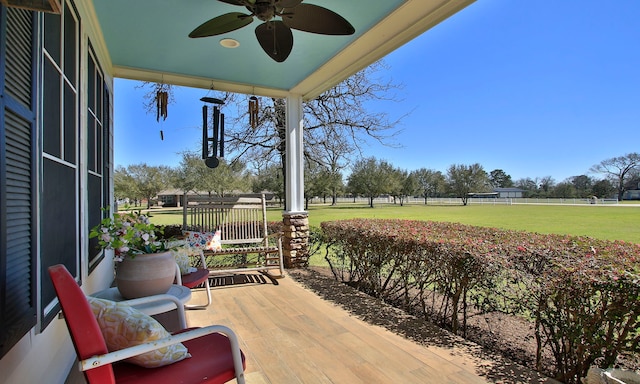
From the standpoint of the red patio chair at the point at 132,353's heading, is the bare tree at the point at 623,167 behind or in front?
in front

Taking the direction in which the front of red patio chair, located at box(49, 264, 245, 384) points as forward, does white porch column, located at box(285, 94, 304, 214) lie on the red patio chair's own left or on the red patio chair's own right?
on the red patio chair's own left

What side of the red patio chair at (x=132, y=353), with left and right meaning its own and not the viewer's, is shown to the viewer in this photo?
right

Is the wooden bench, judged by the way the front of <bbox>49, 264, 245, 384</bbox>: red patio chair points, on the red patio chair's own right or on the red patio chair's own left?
on the red patio chair's own left

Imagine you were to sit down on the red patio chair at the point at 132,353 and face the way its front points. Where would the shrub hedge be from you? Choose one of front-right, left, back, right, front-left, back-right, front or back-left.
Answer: front

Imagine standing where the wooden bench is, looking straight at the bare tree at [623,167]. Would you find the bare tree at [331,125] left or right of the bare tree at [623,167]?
left

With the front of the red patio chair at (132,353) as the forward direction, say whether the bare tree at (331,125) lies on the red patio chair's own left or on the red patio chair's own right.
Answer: on the red patio chair's own left

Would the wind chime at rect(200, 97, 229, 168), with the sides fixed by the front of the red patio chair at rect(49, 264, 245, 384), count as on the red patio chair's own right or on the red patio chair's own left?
on the red patio chair's own left

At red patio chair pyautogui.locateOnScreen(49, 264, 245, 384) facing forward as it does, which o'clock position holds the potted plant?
The potted plant is roughly at 9 o'clock from the red patio chair.
